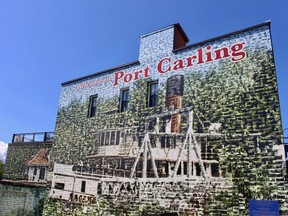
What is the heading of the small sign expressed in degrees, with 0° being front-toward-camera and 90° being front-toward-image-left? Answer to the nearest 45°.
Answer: approximately 0°

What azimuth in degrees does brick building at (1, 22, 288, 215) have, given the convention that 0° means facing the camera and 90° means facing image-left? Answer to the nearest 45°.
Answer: approximately 45°
